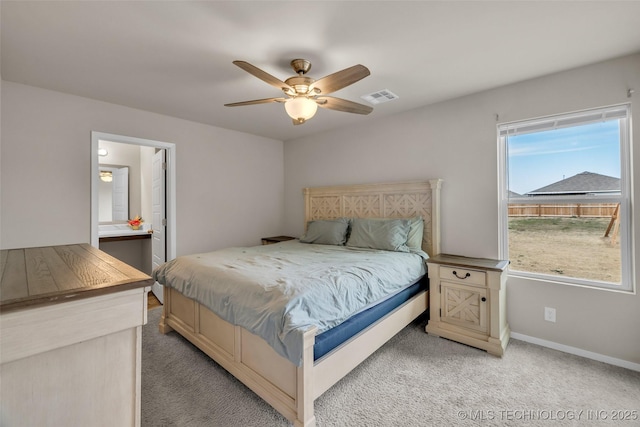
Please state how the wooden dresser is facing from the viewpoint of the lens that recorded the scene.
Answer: facing away from the viewer and to the right of the viewer

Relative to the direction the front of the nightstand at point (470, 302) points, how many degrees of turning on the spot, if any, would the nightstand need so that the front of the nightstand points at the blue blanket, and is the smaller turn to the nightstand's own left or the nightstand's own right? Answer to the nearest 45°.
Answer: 0° — it already faces it

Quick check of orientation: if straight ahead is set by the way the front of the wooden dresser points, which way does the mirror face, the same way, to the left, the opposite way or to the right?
to the right

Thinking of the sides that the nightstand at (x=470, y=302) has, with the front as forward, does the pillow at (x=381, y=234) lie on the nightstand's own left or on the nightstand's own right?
on the nightstand's own right

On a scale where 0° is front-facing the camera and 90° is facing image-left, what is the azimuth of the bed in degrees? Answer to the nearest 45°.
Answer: approximately 45°

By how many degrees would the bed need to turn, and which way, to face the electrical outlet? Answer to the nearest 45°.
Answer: approximately 135° to its left

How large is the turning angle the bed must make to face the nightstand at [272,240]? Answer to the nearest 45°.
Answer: approximately 135° to its right
